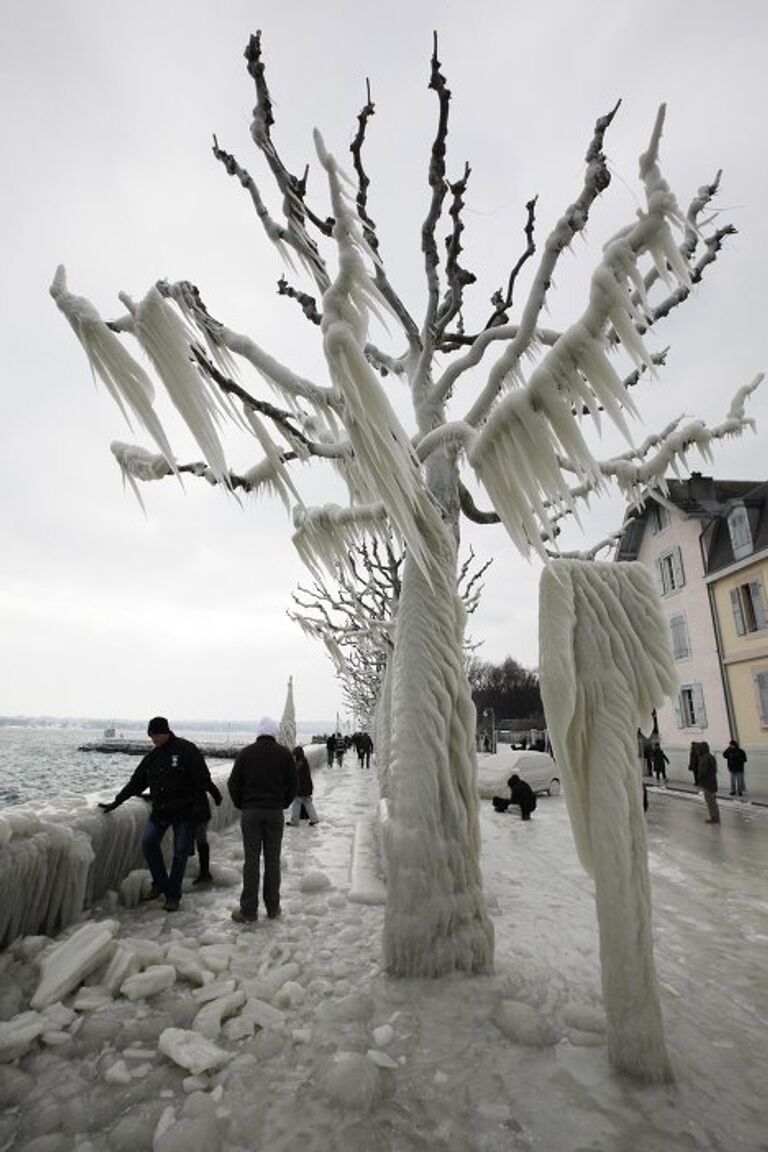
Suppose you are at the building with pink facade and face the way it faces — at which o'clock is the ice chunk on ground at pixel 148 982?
The ice chunk on ground is roughly at 11 o'clock from the building with pink facade.

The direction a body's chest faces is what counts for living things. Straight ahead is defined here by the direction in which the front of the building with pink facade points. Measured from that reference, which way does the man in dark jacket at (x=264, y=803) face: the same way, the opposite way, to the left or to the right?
to the right

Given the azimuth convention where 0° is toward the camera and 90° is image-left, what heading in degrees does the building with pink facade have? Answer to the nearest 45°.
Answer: approximately 45°

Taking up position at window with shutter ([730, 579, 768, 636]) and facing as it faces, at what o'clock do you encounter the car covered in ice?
The car covered in ice is roughly at 12 o'clock from the window with shutter.

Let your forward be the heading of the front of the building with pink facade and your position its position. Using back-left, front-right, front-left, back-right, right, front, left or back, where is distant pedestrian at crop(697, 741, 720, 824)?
front-left

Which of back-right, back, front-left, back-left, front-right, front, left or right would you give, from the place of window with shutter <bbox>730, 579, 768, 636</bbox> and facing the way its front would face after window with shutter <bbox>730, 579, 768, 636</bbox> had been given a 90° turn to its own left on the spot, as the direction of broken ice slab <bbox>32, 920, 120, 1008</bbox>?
front-right

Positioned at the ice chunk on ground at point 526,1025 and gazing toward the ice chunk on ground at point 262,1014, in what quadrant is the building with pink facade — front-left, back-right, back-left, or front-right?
back-right

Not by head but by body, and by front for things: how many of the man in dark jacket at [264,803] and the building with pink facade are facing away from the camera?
1

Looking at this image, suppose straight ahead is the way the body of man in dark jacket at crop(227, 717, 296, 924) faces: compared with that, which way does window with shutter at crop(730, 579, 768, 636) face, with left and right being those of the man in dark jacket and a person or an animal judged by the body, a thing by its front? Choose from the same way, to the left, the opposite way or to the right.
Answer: to the left

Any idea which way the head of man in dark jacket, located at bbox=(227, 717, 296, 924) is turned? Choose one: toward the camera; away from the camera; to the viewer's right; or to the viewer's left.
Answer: away from the camera

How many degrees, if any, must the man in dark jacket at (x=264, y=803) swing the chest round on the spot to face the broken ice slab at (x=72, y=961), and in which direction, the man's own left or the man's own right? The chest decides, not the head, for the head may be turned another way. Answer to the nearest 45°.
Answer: approximately 135° to the man's own left

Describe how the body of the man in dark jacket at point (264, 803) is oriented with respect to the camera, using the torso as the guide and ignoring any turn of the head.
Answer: away from the camera

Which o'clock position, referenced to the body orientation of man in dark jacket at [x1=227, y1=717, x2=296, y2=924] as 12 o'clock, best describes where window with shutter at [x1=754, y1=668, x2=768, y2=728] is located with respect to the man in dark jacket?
The window with shutter is roughly at 2 o'clock from the man in dark jacket.

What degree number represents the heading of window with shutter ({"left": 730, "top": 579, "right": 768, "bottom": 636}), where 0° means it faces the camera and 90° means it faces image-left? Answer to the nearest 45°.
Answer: approximately 45°

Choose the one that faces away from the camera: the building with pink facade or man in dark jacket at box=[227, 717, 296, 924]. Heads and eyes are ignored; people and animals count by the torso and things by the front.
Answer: the man in dark jacket

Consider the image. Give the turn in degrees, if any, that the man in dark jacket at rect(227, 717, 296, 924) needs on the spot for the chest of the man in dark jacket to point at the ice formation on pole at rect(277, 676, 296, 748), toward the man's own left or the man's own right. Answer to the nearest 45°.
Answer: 0° — they already face it

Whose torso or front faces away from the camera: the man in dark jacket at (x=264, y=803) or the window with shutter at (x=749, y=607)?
the man in dark jacket

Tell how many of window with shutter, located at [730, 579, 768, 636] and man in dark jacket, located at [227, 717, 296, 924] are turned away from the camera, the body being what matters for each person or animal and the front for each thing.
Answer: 1

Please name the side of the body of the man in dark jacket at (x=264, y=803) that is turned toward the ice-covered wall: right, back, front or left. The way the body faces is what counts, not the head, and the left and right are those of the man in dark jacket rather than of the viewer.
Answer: left
